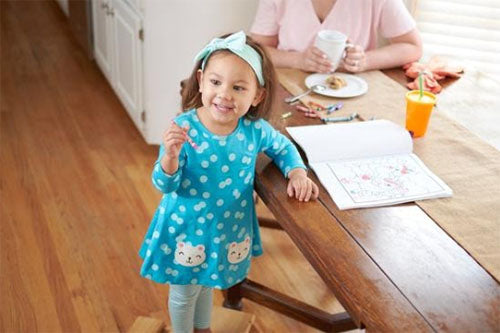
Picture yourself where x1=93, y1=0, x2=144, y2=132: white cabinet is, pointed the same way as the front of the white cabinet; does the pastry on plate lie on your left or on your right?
on your left

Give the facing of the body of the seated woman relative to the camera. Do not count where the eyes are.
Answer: toward the camera

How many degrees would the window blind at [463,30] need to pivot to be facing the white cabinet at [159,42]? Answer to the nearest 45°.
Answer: approximately 45° to its right

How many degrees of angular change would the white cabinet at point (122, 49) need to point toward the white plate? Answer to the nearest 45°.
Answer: approximately 135° to its left

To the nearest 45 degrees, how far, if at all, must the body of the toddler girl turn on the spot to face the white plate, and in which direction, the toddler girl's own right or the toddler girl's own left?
approximately 135° to the toddler girl's own left

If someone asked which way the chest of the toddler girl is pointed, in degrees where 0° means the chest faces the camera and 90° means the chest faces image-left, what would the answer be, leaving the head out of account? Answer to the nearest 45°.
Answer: approximately 0°

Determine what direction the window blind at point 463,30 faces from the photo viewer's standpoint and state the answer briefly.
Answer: facing the viewer and to the left of the viewer

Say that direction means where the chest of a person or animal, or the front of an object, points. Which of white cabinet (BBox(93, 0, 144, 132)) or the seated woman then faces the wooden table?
the seated woman

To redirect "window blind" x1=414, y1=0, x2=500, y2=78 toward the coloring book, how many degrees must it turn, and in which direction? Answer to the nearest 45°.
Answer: approximately 45° to its left
